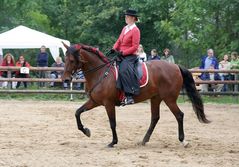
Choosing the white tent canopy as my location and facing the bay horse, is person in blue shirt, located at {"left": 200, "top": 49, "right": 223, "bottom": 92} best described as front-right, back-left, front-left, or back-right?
front-left

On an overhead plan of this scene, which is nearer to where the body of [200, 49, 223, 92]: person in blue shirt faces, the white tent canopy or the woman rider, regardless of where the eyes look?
the woman rider

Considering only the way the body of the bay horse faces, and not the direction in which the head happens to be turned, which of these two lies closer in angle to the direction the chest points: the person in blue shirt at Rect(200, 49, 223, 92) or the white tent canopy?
the white tent canopy

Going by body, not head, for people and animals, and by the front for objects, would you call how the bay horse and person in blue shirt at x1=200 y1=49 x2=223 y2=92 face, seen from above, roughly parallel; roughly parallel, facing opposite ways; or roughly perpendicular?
roughly perpendicular

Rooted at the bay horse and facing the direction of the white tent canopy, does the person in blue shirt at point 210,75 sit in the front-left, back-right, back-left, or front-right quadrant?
front-right

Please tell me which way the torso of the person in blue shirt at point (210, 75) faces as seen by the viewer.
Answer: toward the camera

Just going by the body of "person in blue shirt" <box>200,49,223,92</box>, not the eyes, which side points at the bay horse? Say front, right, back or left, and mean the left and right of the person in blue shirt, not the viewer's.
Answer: front

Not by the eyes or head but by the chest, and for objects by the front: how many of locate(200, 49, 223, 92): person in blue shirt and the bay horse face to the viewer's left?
1

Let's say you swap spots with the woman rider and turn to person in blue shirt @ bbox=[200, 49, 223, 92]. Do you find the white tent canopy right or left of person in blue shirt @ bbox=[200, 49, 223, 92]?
left

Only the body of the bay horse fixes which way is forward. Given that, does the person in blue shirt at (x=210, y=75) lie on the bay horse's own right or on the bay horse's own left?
on the bay horse's own right

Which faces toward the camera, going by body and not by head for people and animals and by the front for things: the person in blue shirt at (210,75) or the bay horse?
the person in blue shirt

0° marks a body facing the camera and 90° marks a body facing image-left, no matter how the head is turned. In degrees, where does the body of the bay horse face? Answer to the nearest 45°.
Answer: approximately 90°
